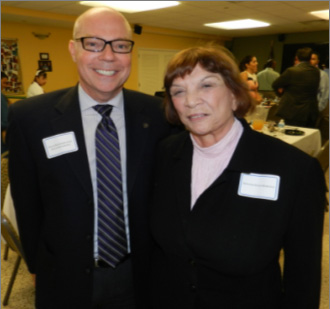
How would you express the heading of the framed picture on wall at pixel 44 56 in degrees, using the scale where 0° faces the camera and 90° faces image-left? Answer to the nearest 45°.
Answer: approximately 0°

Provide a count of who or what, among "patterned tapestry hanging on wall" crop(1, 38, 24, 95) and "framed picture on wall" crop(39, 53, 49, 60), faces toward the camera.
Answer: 2

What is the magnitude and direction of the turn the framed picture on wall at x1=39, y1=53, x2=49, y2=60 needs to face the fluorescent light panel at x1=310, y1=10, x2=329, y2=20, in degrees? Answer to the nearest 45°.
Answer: approximately 45° to its left

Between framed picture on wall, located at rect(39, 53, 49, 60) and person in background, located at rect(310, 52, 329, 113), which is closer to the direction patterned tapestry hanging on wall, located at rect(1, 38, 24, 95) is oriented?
the person in background

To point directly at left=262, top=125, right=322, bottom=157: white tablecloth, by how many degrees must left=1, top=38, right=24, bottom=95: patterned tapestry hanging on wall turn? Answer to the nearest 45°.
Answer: approximately 45° to its left

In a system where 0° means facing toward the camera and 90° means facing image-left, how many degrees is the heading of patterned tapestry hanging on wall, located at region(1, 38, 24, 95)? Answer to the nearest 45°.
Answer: approximately 0°
